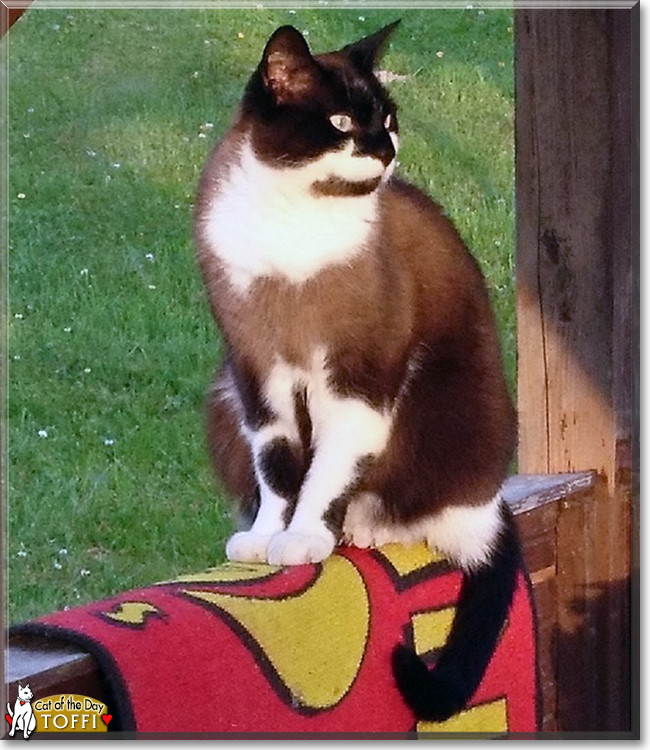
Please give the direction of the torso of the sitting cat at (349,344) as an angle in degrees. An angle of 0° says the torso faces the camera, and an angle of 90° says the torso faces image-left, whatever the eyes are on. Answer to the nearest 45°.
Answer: approximately 45°
